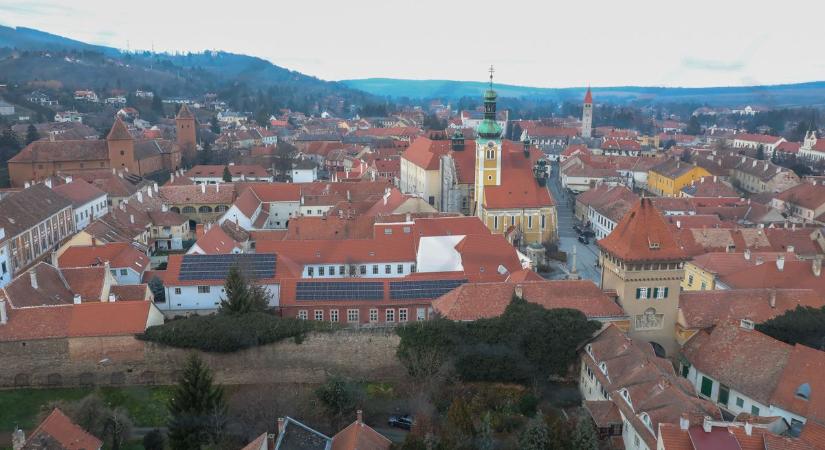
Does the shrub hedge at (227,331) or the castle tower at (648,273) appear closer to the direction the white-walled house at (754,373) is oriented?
the shrub hedge

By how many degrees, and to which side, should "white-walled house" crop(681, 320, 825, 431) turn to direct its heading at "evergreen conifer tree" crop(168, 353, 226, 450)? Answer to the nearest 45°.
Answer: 0° — it already faces it

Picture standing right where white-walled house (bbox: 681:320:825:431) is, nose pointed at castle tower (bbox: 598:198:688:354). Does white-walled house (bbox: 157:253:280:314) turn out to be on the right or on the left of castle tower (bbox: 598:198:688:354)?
left

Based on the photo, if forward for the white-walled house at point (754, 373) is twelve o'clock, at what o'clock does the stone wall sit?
The stone wall is roughly at 1 o'clock from the white-walled house.

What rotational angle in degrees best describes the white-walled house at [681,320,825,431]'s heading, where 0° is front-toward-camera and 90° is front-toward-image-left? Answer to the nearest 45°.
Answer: approximately 45°

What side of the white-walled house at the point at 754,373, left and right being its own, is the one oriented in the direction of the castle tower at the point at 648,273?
right

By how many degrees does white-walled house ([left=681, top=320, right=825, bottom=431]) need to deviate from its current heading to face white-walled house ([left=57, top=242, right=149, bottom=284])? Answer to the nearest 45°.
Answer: approximately 45° to its right

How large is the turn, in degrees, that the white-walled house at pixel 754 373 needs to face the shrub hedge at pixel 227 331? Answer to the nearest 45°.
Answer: approximately 45° to its right

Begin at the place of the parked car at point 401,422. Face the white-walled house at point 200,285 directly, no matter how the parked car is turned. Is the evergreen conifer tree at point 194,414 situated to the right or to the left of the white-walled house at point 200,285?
left
